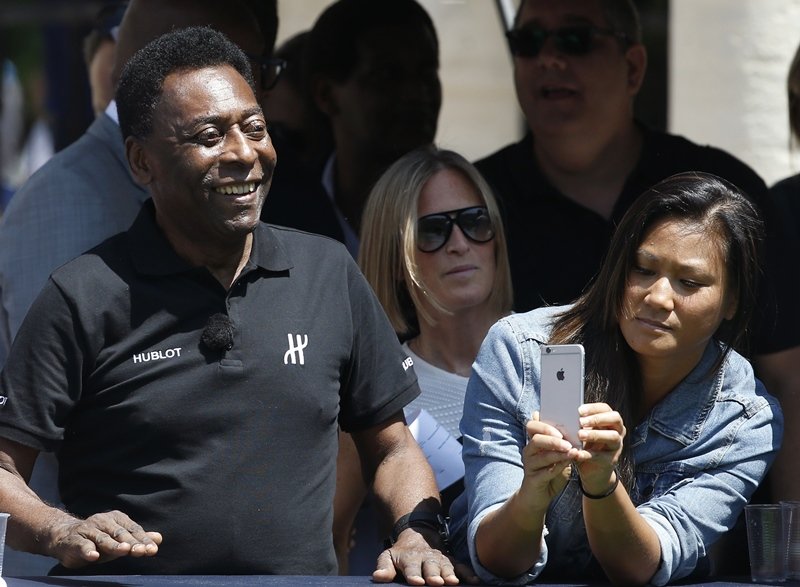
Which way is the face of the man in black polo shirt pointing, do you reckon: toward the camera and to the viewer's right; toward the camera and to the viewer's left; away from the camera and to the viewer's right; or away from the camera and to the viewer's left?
toward the camera and to the viewer's right

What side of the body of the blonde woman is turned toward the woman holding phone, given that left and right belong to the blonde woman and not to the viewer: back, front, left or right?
front

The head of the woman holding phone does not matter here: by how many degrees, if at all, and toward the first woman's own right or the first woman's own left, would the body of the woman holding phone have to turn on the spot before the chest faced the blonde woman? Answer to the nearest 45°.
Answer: approximately 90° to the first woman's own right

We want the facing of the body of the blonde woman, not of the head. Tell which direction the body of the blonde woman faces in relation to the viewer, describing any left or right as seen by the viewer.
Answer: facing the viewer and to the right of the viewer

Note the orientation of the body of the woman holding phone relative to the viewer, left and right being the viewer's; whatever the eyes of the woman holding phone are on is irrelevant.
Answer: facing the viewer and to the left of the viewer

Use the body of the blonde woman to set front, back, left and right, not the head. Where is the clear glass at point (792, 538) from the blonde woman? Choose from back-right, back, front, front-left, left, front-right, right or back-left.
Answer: front

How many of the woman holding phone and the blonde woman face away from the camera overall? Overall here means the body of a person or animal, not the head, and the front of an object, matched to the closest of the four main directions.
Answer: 0

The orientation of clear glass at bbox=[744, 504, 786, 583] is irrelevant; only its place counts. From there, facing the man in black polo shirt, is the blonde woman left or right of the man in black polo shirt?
right

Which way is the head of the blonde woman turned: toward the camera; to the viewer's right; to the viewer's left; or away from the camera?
toward the camera

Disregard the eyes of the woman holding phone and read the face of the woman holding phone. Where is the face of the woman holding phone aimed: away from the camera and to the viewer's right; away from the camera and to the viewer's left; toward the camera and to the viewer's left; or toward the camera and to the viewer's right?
toward the camera and to the viewer's left

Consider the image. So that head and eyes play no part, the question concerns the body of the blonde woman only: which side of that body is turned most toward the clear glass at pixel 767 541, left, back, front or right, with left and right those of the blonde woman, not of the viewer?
front

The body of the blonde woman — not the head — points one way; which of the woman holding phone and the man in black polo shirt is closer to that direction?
the woman holding phone
